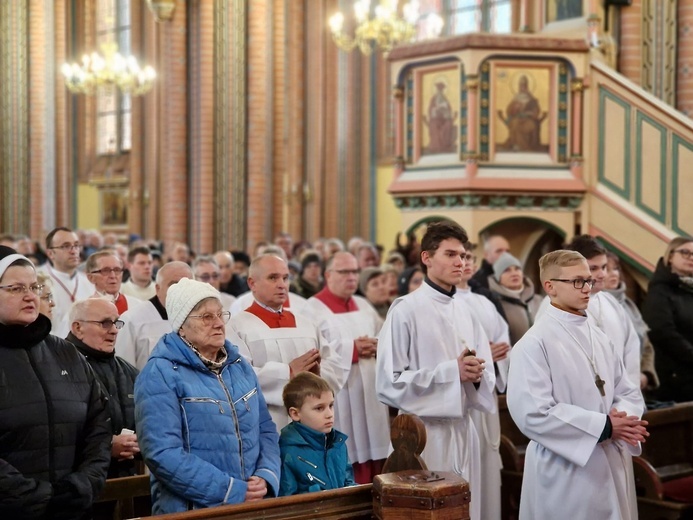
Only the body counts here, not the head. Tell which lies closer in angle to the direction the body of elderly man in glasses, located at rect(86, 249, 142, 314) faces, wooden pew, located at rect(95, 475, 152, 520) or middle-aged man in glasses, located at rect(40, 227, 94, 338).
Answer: the wooden pew

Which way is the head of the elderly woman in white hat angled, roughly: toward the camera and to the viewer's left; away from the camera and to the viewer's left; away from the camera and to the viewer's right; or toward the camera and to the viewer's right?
toward the camera and to the viewer's right

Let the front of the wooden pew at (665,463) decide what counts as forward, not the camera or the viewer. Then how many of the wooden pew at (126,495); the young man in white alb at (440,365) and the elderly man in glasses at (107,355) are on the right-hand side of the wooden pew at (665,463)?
3

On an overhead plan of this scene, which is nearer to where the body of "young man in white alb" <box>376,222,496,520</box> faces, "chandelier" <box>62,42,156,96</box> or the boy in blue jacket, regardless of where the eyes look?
the boy in blue jacket

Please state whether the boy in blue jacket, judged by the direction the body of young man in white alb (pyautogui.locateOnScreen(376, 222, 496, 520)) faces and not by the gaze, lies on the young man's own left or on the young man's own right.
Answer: on the young man's own right
